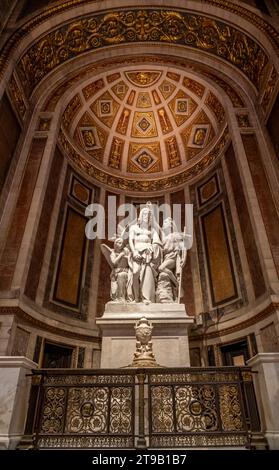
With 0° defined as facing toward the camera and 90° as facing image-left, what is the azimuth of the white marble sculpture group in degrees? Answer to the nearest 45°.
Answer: approximately 0°
